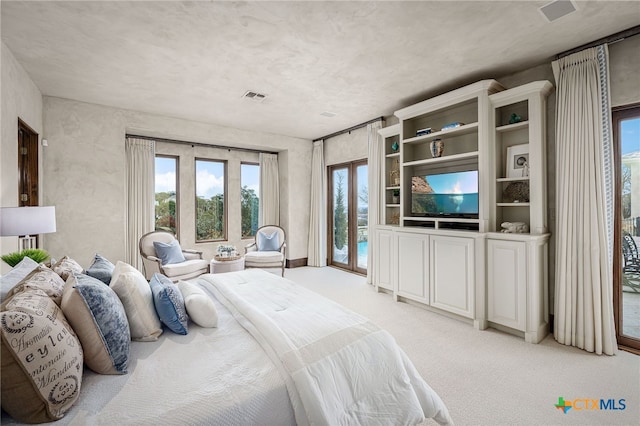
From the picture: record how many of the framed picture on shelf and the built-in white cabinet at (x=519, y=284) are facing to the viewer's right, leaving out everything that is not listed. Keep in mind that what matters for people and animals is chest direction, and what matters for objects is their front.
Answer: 0

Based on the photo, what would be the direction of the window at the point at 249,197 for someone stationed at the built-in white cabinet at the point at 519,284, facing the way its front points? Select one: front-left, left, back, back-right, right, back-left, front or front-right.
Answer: front-right

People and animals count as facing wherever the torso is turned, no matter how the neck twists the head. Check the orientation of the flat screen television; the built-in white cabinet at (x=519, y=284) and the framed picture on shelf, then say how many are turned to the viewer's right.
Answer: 0

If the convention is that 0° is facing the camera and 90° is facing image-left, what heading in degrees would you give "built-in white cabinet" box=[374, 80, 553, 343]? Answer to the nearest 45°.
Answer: approximately 45°

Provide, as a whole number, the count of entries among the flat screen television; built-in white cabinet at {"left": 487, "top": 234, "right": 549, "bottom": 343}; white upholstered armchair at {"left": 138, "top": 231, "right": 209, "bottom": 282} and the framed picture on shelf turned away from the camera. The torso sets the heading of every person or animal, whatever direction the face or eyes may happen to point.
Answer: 0

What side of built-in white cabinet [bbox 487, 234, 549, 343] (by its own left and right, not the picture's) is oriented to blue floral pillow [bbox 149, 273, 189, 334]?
front

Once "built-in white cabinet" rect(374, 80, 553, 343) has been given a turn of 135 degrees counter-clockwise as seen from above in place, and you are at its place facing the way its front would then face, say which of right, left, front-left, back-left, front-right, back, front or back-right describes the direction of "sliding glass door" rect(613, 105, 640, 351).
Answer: front

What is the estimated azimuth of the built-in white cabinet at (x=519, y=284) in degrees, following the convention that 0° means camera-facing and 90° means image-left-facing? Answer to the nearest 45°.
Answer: approximately 45°

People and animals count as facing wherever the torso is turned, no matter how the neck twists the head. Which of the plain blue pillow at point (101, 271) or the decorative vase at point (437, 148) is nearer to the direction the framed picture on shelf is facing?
the plain blue pillow

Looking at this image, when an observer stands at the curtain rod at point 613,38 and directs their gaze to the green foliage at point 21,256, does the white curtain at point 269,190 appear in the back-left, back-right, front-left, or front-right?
front-right

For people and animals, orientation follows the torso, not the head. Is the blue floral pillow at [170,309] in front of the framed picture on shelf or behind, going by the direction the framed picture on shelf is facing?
in front

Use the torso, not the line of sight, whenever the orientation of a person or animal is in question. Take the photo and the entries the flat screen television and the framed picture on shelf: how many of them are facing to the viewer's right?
0

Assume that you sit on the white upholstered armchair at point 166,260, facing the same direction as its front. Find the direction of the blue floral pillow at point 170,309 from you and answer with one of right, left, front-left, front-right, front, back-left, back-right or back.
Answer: front-right

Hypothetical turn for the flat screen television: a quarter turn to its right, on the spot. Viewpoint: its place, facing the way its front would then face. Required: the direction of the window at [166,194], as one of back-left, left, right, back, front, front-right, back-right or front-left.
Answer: front-left

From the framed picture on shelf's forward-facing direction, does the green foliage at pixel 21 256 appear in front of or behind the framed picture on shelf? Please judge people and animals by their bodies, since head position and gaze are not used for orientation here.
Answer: in front
